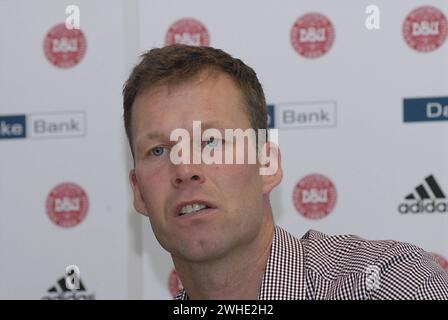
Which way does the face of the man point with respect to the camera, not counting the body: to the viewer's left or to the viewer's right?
to the viewer's left

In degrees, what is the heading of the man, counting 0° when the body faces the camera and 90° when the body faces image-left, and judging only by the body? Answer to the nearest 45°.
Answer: approximately 45°
